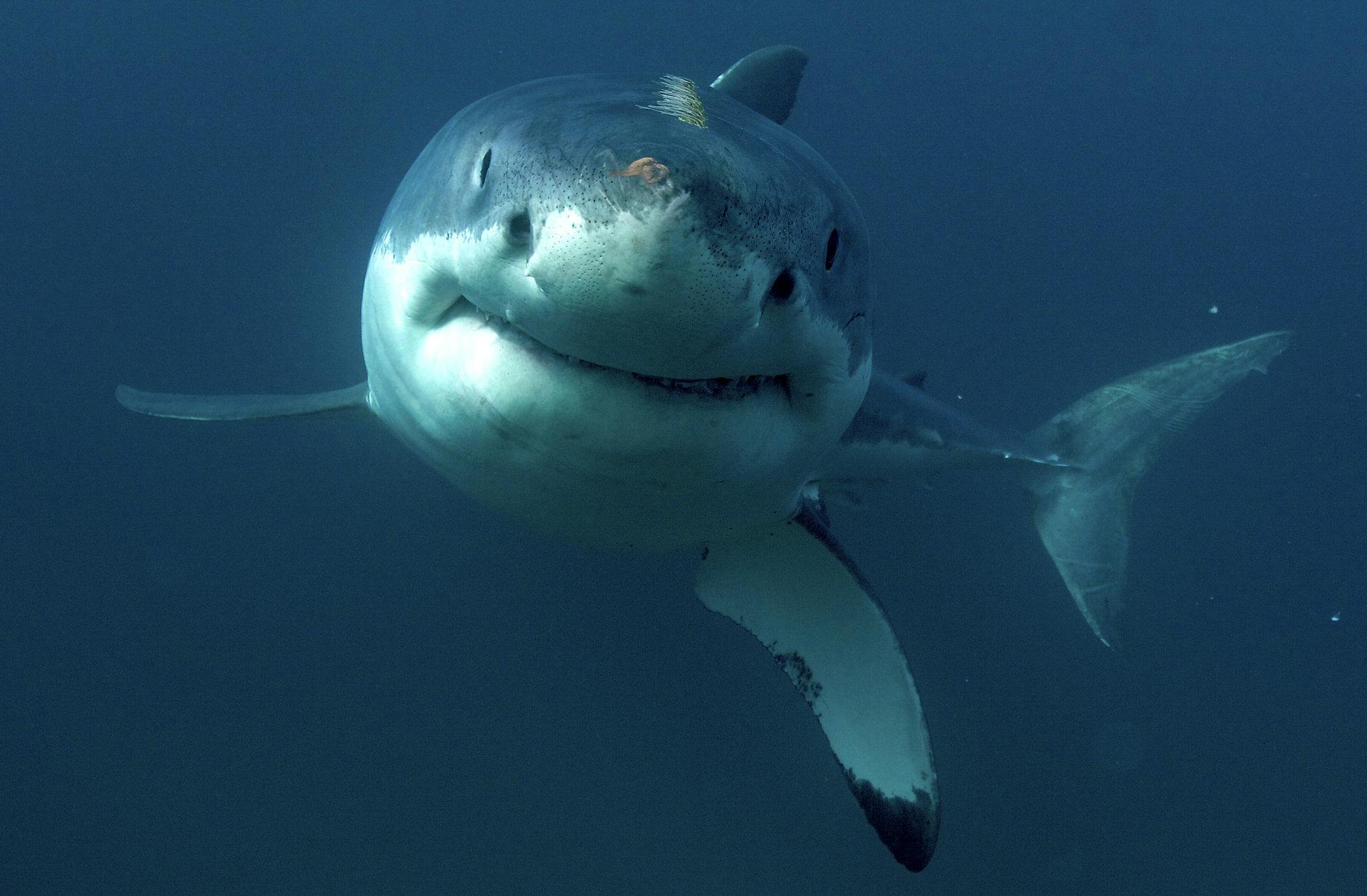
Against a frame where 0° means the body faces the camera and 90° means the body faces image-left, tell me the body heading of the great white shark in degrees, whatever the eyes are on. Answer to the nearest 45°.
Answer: approximately 0°
